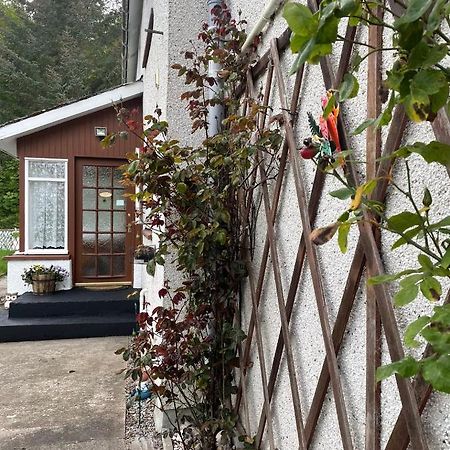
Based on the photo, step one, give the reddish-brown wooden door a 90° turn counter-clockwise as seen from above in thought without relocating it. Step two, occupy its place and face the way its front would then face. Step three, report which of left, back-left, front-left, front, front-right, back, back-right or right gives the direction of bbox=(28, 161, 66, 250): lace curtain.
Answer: back

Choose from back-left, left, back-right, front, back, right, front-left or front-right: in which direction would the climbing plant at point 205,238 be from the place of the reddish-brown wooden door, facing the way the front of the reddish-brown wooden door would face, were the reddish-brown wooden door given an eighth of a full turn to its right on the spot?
front-left

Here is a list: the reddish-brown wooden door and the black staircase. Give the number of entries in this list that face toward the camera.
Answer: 2

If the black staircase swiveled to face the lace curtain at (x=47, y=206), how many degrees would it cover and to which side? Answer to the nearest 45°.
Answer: approximately 180°

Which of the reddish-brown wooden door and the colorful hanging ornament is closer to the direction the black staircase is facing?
the colorful hanging ornament

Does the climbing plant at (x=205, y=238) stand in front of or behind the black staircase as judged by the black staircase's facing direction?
in front

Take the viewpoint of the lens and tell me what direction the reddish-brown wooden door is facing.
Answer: facing the viewer

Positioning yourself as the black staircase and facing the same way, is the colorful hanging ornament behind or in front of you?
in front

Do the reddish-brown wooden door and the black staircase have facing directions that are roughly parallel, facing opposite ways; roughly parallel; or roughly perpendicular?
roughly parallel
